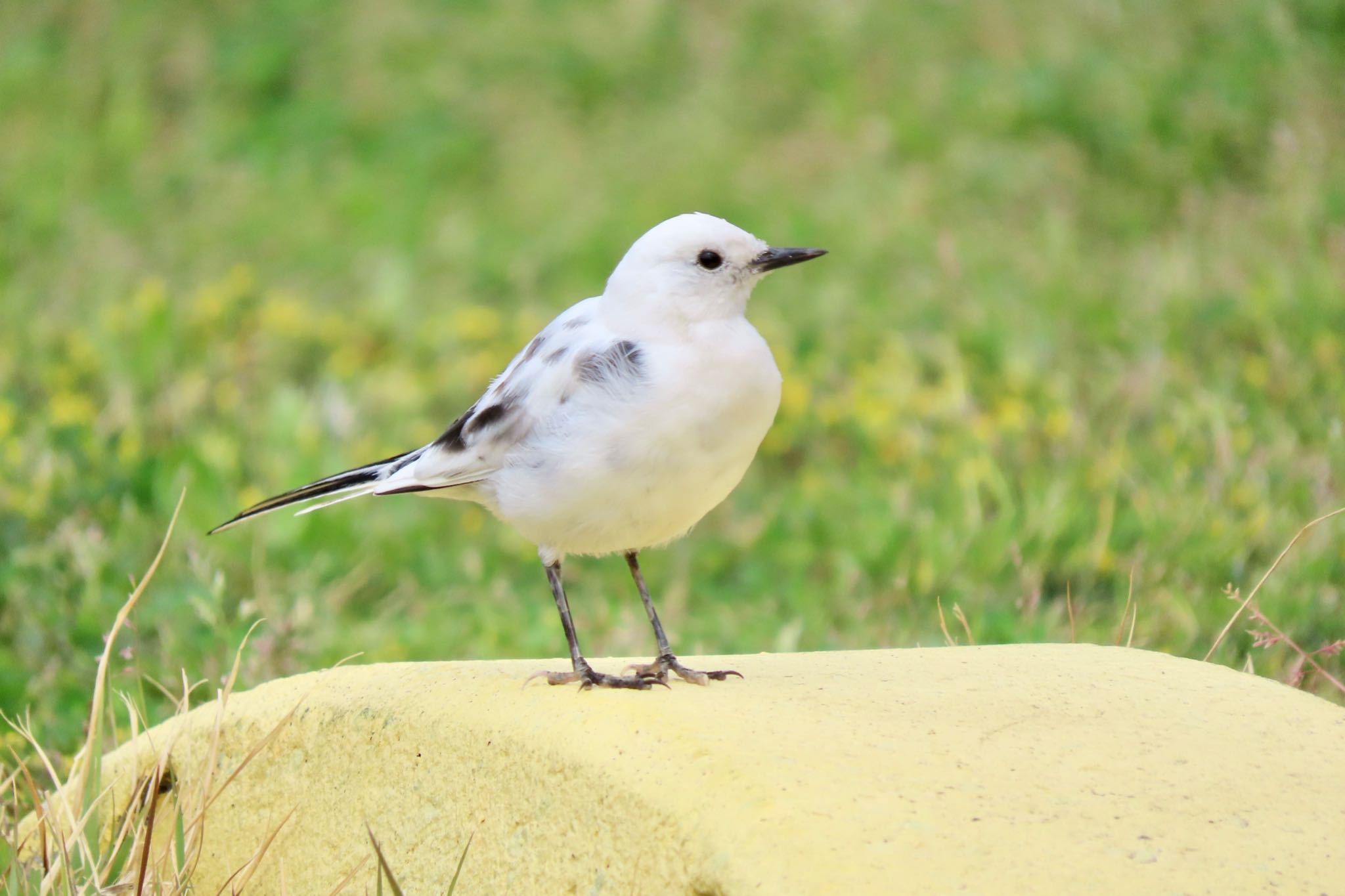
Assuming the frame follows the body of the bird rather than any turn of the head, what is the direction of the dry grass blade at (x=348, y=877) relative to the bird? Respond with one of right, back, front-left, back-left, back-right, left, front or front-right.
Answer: back-right

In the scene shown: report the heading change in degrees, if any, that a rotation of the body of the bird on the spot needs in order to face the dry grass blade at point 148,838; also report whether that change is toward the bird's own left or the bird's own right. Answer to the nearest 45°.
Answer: approximately 135° to the bird's own right

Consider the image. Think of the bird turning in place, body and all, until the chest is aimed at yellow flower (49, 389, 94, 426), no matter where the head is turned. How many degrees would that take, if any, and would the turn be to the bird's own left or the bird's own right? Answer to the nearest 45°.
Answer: approximately 135° to the bird's own left

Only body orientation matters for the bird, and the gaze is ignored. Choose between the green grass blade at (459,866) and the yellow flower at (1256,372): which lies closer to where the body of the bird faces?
the yellow flower

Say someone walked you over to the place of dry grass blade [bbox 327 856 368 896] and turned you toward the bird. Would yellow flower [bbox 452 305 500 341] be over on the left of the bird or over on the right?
left

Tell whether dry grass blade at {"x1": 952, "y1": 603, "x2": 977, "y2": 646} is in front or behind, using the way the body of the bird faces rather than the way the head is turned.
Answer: in front

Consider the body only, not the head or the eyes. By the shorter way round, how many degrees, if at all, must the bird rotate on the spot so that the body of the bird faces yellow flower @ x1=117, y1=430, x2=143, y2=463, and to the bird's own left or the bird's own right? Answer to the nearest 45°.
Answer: approximately 135° to the bird's own left

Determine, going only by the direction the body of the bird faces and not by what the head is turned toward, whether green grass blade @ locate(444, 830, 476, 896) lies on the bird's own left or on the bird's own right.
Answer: on the bird's own right

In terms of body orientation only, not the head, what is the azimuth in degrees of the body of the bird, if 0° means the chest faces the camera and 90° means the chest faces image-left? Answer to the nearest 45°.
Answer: approximately 270°

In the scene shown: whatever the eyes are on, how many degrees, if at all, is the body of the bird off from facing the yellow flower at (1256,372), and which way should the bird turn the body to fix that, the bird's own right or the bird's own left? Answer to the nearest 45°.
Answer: approximately 45° to the bird's own left
